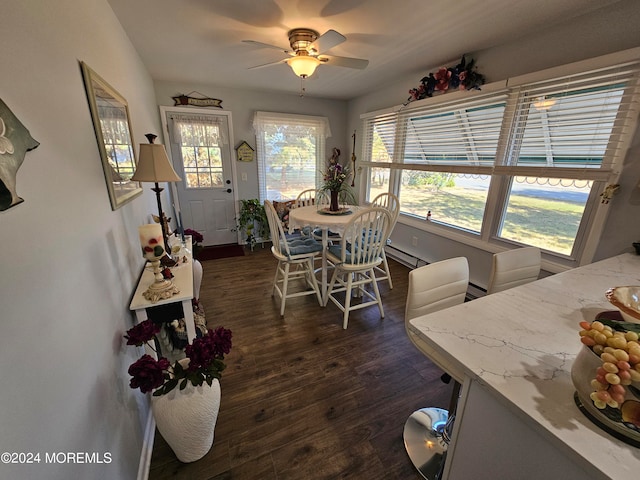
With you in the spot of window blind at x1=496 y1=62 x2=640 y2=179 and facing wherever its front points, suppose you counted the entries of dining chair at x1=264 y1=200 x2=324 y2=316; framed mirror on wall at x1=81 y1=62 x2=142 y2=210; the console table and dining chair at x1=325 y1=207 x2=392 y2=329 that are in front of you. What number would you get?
4

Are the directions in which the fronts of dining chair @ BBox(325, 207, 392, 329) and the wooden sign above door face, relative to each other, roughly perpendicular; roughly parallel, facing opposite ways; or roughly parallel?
roughly parallel, facing opposite ways

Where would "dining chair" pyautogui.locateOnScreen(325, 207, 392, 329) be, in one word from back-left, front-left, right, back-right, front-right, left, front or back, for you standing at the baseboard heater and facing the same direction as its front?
front-left

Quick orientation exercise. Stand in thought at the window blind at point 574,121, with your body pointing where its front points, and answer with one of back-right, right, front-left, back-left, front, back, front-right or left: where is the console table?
front

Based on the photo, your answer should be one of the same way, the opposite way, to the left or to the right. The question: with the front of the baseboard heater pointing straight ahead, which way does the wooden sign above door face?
to the left

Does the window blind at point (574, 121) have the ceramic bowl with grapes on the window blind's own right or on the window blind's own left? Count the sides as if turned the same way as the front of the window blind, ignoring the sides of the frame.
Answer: on the window blind's own left

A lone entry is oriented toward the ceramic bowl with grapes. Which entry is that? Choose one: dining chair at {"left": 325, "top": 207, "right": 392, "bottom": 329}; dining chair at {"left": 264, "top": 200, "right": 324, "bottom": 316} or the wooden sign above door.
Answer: the wooden sign above door

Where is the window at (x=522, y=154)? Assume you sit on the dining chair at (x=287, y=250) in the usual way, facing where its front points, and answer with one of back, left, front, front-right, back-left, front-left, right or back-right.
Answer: front-right

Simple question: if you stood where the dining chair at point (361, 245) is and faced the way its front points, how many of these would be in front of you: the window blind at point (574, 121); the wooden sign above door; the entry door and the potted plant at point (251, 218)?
3

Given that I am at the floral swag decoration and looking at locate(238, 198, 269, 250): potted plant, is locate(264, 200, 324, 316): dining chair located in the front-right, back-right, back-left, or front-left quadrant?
front-left

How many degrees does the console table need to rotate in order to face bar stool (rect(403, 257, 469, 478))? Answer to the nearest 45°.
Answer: approximately 45° to its right

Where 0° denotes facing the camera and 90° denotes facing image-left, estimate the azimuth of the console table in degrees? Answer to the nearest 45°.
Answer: approximately 270°

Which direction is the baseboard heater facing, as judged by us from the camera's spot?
facing the viewer and to the left of the viewer

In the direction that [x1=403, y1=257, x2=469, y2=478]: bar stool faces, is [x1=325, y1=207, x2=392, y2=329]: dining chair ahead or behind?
behind

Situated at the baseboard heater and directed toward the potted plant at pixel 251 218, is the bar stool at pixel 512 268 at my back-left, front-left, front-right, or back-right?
back-left

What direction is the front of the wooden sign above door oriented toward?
toward the camera

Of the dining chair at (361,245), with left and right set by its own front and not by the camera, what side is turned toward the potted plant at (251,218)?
front
